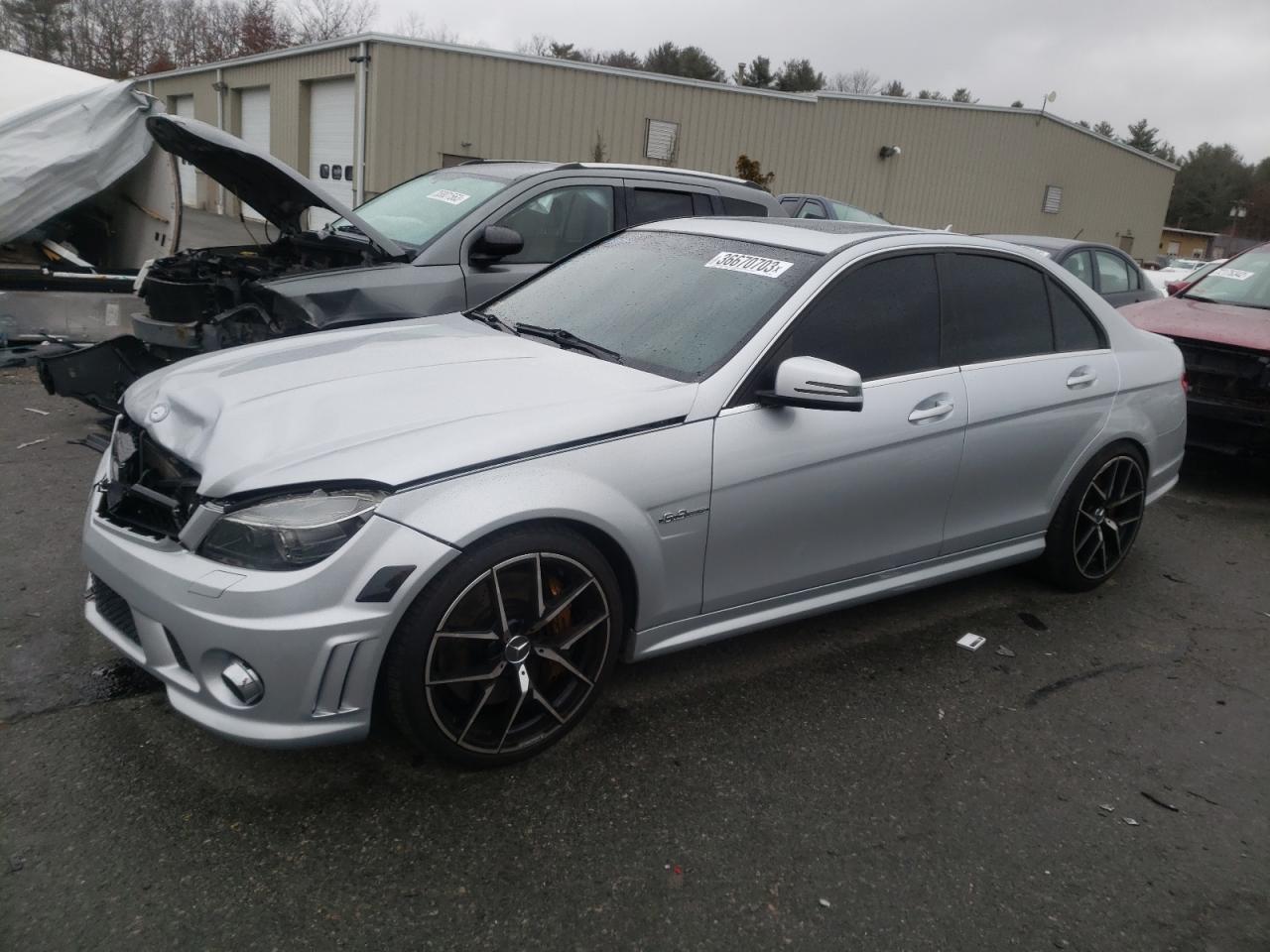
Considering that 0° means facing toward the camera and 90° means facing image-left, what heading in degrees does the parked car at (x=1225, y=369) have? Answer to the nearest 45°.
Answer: approximately 45°

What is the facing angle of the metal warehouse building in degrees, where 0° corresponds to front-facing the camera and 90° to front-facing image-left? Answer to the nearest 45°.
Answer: approximately 45°

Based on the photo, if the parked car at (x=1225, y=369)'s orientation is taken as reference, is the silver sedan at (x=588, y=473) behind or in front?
in front

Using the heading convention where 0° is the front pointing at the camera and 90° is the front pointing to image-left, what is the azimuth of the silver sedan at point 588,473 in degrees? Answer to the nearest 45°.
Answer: approximately 45°

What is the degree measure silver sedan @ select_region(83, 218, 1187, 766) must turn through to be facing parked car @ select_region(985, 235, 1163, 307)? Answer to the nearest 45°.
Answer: approximately 180°

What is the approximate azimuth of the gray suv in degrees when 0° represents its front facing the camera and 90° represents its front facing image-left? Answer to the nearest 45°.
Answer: approximately 45°

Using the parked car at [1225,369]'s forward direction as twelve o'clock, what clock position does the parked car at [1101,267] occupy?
the parked car at [1101,267] is roughly at 4 o'clock from the parked car at [1225,369].

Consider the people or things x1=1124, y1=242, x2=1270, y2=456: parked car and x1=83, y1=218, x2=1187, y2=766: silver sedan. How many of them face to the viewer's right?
0

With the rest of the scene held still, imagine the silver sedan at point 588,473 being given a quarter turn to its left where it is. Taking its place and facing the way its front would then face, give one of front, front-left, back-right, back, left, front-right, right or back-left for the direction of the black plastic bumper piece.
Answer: back

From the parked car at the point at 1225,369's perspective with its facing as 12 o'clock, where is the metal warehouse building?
The metal warehouse building is roughly at 3 o'clock from the parked car.
